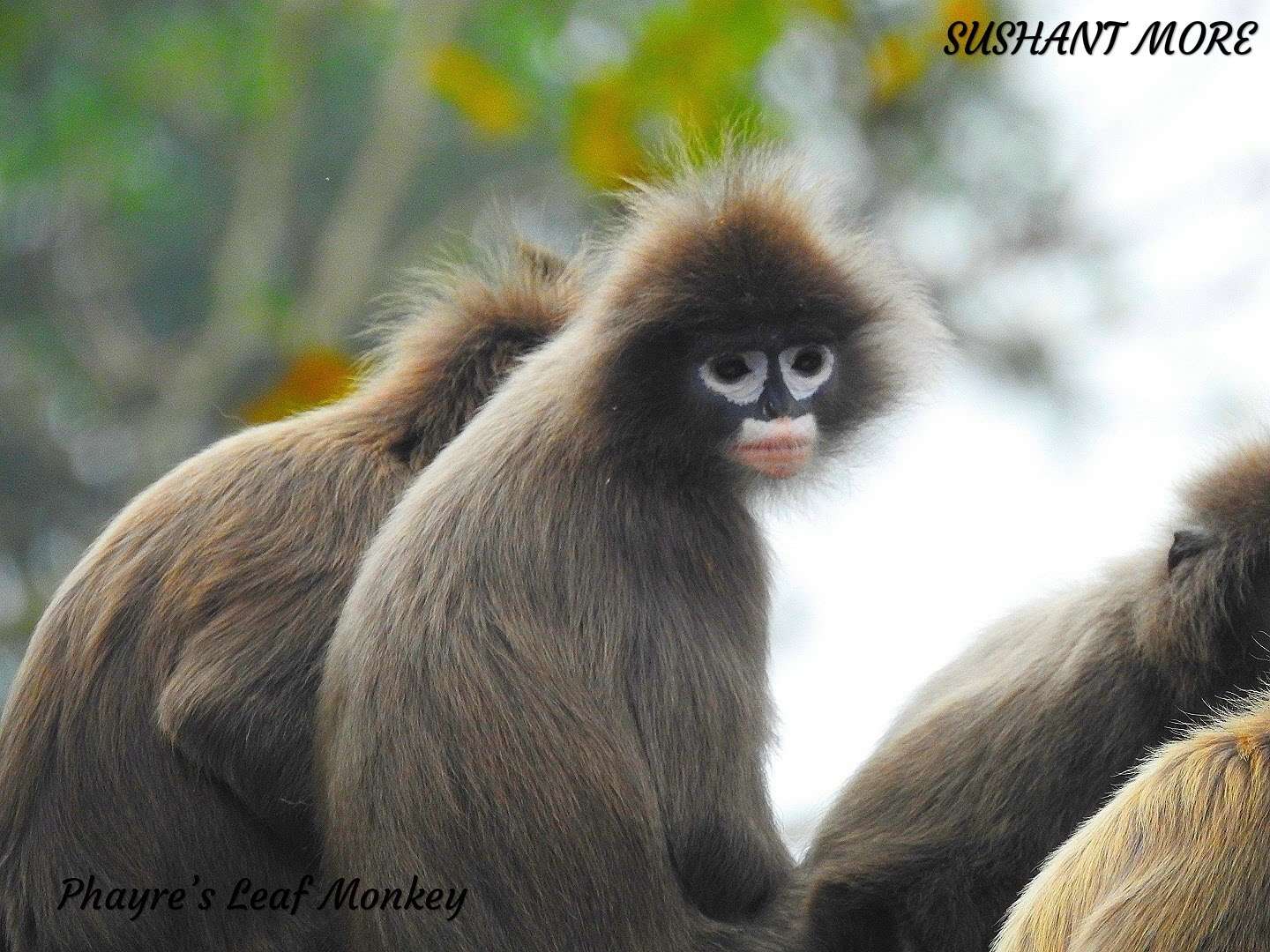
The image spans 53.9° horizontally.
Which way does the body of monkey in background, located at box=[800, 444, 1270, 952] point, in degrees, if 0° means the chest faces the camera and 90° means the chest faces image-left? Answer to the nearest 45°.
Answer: approximately 270°
